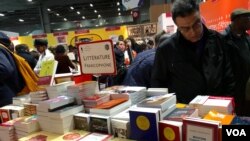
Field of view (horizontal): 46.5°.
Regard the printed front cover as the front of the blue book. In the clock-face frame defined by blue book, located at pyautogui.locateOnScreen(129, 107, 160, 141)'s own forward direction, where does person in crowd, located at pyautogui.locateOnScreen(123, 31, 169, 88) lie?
The person in crowd is roughly at 6 o'clock from the blue book.

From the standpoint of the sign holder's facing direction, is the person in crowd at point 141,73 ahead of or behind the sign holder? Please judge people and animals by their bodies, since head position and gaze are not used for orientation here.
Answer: behind

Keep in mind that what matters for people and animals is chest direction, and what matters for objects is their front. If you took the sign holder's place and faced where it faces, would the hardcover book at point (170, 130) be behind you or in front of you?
in front

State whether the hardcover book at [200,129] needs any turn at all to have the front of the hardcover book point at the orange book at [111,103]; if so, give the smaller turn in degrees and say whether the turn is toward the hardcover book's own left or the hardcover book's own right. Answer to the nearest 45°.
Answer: approximately 135° to the hardcover book's own right

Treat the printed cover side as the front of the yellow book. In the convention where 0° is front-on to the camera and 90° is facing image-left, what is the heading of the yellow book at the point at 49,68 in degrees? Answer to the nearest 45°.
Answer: approximately 0°

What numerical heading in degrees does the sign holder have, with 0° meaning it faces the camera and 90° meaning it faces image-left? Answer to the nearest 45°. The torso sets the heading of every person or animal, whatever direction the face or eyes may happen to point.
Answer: approximately 0°

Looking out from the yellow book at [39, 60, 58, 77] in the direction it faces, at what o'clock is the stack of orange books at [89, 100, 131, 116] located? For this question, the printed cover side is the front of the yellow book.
The stack of orange books is roughly at 11 o'clock from the yellow book.
